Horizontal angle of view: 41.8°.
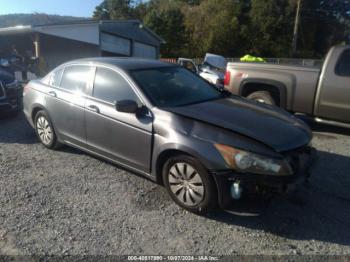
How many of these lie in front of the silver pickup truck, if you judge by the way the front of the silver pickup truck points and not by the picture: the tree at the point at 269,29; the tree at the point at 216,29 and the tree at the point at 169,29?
0

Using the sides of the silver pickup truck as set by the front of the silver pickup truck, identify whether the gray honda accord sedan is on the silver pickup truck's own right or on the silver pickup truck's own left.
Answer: on the silver pickup truck's own right

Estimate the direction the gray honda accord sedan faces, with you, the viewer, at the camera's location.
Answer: facing the viewer and to the right of the viewer

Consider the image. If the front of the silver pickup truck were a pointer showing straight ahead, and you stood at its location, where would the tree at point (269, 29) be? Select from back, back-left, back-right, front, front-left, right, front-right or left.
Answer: back-left

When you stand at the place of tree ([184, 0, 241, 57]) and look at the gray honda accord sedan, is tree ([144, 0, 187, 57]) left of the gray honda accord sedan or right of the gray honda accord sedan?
right

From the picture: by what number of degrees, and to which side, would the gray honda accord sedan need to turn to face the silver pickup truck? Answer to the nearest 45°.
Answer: approximately 90° to its left

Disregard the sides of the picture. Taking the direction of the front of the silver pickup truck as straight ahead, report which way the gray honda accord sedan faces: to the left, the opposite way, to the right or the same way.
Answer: the same way

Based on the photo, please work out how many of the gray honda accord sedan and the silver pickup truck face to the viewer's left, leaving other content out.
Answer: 0

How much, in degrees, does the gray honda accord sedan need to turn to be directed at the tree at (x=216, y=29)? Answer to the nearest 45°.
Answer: approximately 135° to its left

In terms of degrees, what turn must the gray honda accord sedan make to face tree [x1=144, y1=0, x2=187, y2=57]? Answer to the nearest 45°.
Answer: approximately 135° to its left
